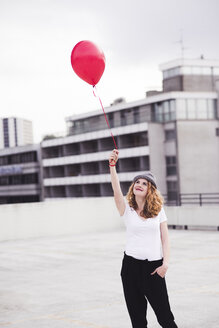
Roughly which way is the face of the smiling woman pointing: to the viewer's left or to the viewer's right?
to the viewer's left

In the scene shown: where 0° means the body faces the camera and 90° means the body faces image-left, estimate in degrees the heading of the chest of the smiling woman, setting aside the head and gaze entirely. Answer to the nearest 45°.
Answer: approximately 0°
